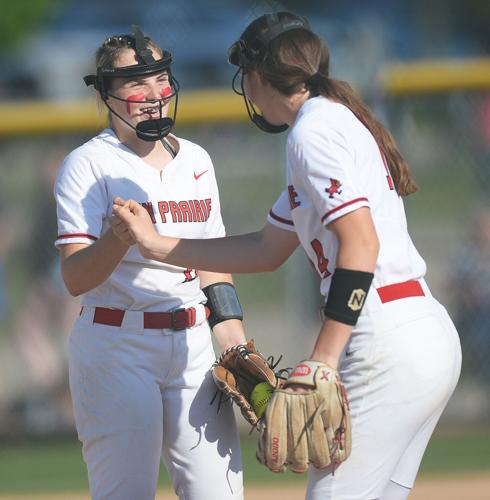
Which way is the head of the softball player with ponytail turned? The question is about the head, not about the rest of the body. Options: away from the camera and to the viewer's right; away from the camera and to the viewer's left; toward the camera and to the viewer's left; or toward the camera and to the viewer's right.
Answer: away from the camera and to the viewer's left

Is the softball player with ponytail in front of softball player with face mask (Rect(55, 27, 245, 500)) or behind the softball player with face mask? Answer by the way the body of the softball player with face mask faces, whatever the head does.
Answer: in front

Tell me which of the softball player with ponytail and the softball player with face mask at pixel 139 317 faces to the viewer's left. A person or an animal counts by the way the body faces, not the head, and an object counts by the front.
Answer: the softball player with ponytail

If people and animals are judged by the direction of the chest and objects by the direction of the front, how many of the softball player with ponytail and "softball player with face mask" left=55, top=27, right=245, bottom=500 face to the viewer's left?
1

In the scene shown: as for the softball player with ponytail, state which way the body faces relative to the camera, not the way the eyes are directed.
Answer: to the viewer's left

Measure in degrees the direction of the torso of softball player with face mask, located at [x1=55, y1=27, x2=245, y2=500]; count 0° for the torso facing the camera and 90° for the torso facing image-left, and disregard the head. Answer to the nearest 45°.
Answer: approximately 315°

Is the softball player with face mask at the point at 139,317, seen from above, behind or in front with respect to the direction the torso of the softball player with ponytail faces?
in front
